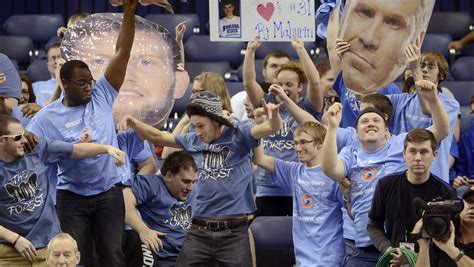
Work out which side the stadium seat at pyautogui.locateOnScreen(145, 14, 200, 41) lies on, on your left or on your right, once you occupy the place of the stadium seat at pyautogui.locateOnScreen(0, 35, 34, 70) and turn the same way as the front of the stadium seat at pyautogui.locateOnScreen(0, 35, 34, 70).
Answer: on your left

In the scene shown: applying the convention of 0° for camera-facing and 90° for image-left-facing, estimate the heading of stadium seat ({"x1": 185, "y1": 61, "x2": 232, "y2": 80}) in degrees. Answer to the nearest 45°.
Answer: approximately 0°

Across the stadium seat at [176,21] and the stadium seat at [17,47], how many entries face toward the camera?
2

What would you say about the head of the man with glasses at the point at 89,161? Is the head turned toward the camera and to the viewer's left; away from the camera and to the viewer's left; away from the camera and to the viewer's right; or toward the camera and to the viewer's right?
toward the camera and to the viewer's right

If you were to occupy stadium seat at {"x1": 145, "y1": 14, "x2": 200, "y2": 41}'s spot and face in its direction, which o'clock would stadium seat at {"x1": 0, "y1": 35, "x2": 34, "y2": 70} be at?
stadium seat at {"x1": 0, "y1": 35, "x2": 34, "y2": 70} is roughly at 3 o'clock from stadium seat at {"x1": 145, "y1": 14, "x2": 200, "y2": 41}.

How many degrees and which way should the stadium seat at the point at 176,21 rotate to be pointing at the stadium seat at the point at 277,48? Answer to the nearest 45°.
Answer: approximately 45° to its left

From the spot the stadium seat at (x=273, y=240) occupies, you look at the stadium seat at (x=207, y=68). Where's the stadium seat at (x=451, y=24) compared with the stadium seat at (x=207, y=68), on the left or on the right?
right
